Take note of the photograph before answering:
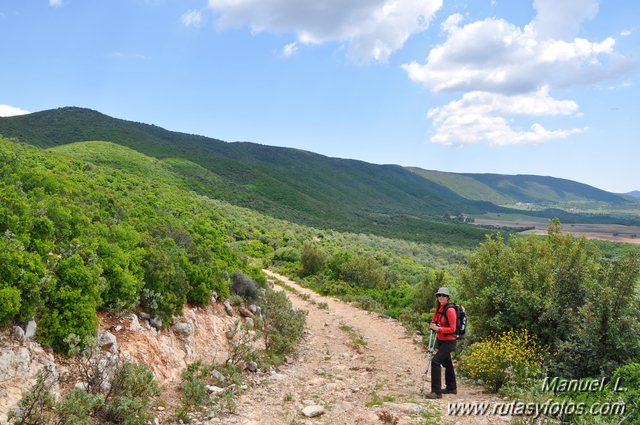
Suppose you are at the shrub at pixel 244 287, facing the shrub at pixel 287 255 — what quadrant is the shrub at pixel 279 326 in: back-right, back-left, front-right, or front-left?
back-right

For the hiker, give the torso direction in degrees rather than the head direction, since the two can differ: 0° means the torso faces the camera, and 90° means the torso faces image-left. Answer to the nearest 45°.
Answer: approximately 45°

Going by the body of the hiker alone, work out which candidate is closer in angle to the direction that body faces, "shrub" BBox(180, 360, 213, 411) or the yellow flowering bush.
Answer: the shrub

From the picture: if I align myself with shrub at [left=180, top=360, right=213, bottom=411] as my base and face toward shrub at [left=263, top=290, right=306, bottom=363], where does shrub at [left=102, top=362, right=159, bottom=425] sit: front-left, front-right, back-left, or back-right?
back-left

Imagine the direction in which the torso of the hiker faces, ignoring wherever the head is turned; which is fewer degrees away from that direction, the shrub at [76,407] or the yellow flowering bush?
the shrub

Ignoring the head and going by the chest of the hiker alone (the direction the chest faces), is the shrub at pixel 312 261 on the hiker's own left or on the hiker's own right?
on the hiker's own right
